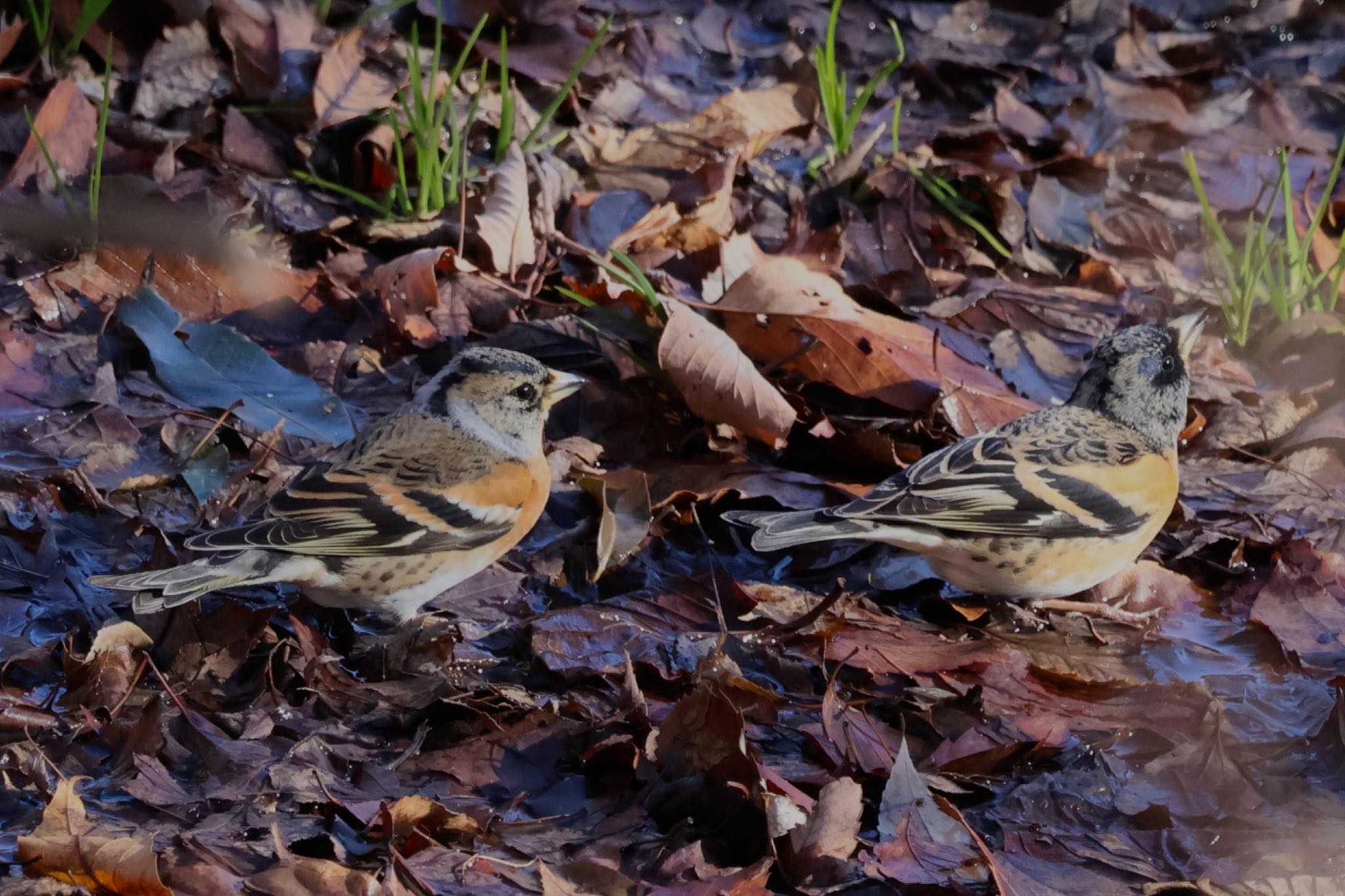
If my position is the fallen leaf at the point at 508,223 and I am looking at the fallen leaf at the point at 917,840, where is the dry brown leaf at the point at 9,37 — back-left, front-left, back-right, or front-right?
back-right

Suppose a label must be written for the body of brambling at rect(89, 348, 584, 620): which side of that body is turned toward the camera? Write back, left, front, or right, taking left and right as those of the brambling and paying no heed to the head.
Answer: right

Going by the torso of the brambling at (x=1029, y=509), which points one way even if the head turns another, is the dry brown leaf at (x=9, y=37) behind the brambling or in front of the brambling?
behind

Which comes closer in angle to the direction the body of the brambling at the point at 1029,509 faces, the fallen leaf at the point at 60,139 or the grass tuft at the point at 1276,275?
the grass tuft

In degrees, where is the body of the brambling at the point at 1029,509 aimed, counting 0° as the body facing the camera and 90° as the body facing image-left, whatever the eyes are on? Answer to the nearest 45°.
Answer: approximately 270°

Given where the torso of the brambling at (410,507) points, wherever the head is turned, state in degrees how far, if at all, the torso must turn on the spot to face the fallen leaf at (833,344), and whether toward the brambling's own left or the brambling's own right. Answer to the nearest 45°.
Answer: approximately 45° to the brambling's own left

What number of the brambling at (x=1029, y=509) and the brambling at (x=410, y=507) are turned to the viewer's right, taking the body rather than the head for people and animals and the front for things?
2

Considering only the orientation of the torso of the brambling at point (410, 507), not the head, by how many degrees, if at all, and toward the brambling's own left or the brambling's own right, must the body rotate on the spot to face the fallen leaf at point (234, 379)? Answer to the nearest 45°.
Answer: approximately 135° to the brambling's own left

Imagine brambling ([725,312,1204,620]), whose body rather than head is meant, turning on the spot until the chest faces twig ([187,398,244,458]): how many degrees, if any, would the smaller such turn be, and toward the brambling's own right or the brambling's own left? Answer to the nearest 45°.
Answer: approximately 180°

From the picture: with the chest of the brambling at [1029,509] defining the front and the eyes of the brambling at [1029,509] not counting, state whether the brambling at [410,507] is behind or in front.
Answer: behind

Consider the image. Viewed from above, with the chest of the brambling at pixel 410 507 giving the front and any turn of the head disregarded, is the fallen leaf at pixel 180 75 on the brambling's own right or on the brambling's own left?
on the brambling's own left
